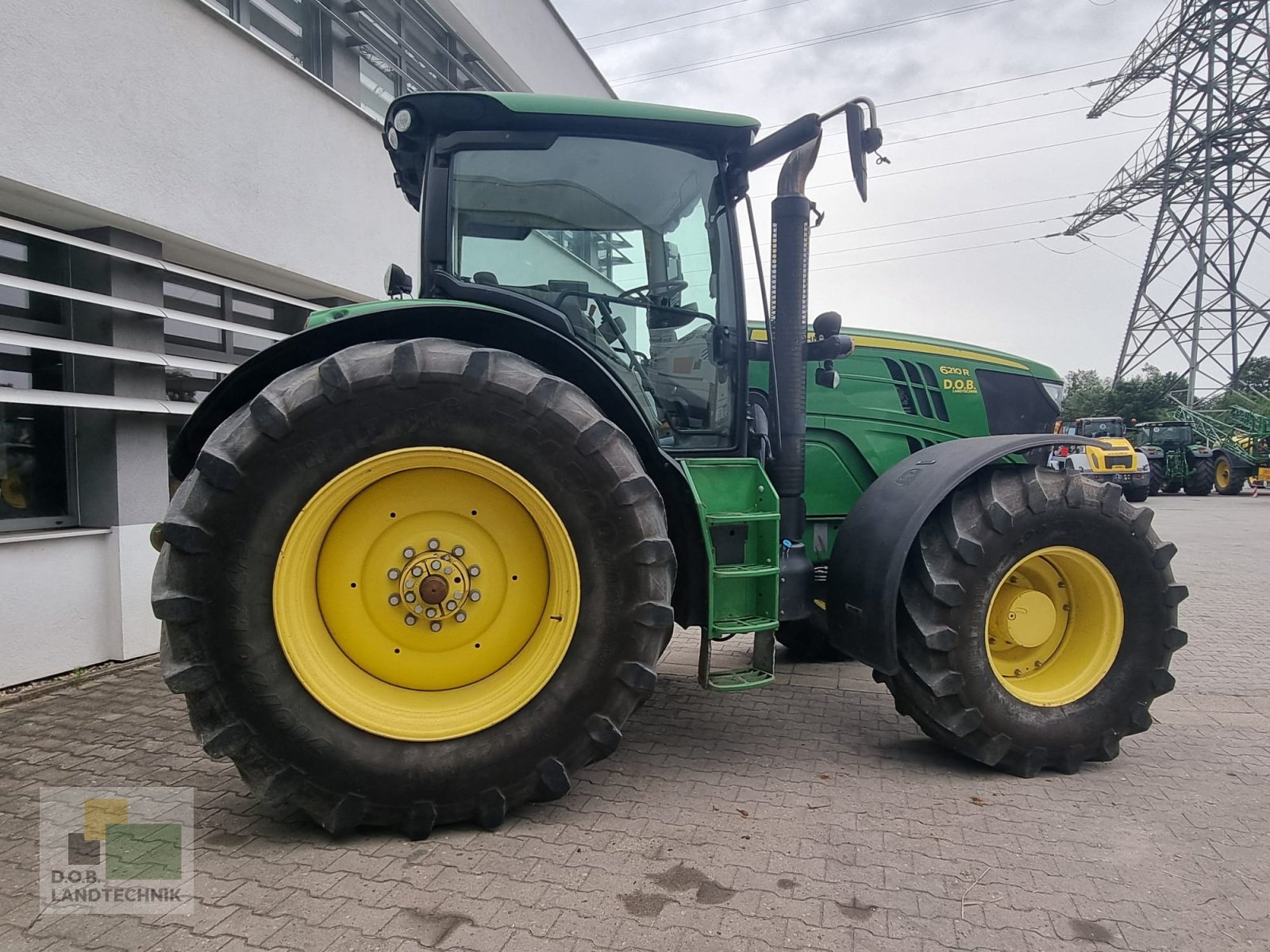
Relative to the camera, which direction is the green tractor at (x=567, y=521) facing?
to the viewer's right

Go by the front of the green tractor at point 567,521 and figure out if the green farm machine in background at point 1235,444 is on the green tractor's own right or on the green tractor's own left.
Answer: on the green tractor's own left

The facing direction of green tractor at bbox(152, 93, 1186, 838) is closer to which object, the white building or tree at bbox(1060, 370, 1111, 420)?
the tree

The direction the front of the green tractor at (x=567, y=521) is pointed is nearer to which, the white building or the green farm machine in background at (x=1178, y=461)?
the green farm machine in background

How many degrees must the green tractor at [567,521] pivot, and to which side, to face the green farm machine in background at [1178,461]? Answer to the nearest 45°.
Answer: approximately 45° to its left

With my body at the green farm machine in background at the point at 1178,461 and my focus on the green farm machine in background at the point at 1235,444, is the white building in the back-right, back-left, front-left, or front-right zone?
back-right

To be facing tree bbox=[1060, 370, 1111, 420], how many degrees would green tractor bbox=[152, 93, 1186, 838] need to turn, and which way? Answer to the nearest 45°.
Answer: approximately 45° to its left

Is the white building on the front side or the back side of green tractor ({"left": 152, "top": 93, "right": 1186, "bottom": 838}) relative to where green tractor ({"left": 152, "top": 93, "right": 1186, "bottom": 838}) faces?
on the back side

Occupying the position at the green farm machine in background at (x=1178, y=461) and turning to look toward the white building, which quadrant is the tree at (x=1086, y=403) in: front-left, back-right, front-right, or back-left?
back-right

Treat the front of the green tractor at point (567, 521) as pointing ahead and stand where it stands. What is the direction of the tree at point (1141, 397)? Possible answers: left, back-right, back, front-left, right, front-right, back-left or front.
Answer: front-left
